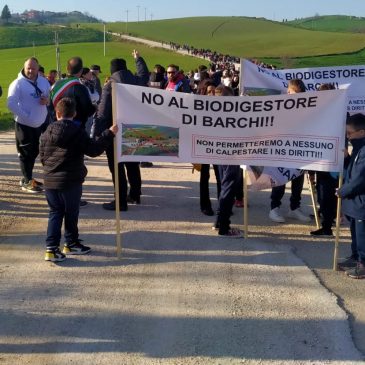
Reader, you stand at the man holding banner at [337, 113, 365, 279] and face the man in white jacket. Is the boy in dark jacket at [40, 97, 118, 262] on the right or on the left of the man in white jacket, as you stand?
left

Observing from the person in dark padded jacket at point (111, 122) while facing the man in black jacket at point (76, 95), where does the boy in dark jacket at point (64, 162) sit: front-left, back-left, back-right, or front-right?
front-left

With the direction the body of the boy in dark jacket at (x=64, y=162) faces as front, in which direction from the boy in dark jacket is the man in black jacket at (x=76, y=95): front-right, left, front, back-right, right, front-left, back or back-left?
front-left

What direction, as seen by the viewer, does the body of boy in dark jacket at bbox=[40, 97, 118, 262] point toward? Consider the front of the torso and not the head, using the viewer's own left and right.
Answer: facing away from the viewer and to the right of the viewer

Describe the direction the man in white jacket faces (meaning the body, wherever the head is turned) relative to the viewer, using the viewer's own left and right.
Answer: facing the viewer and to the right of the viewer

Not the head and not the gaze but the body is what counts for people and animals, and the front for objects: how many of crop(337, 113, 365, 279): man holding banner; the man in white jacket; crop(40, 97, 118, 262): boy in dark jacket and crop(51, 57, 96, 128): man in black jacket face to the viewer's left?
1

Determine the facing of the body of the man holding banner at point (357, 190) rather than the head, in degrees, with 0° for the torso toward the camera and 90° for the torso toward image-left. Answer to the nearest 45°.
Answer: approximately 90°

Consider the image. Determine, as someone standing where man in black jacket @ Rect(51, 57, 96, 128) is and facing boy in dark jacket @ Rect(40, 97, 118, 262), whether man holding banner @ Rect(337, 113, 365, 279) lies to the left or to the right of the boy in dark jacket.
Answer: left

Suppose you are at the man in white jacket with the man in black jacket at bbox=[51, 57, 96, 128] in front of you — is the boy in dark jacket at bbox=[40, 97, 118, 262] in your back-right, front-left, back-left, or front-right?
front-right

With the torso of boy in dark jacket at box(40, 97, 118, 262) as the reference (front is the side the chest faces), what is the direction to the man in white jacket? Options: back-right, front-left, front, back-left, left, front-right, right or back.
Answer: front-left

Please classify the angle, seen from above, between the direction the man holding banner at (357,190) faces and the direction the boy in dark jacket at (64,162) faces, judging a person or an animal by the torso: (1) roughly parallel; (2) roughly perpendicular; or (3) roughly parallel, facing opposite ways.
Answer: roughly perpendicular

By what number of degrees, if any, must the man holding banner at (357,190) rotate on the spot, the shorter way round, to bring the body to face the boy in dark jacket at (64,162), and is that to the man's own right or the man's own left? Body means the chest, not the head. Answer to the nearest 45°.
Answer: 0° — they already face them
